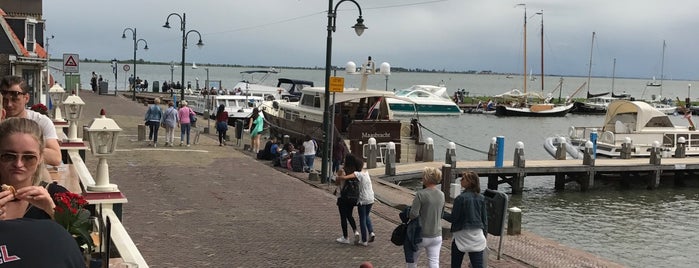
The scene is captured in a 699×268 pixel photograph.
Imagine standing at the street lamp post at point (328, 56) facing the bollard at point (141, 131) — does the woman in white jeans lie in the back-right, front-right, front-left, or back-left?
back-left

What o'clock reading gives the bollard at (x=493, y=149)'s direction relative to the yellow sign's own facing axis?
The bollard is roughly at 7 o'clock from the yellow sign.

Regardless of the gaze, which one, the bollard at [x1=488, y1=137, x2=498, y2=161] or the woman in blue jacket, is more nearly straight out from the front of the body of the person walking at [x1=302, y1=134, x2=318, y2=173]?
the bollard

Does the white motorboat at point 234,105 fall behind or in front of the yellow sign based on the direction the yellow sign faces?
behind

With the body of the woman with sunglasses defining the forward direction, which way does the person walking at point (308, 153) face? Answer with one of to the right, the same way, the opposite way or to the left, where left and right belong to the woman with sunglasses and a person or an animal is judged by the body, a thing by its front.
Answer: the opposite way

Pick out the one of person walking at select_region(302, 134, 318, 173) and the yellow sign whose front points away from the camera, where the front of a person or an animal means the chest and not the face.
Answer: the person walking

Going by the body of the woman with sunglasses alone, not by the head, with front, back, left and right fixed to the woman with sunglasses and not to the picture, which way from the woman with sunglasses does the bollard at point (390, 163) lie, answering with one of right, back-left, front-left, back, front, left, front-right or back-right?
back-left

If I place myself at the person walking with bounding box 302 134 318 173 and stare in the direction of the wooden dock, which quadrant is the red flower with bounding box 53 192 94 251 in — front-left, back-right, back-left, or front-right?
back-right

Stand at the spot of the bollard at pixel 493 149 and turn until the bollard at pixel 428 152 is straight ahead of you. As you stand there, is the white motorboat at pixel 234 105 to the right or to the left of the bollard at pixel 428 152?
right

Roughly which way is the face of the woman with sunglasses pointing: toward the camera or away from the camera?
toward the camera

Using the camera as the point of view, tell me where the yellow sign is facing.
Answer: facing the viewer

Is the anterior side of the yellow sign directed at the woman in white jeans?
yes

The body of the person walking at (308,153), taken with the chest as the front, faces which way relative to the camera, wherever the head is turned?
away from the camera

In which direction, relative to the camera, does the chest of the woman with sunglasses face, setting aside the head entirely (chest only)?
toward the camera
